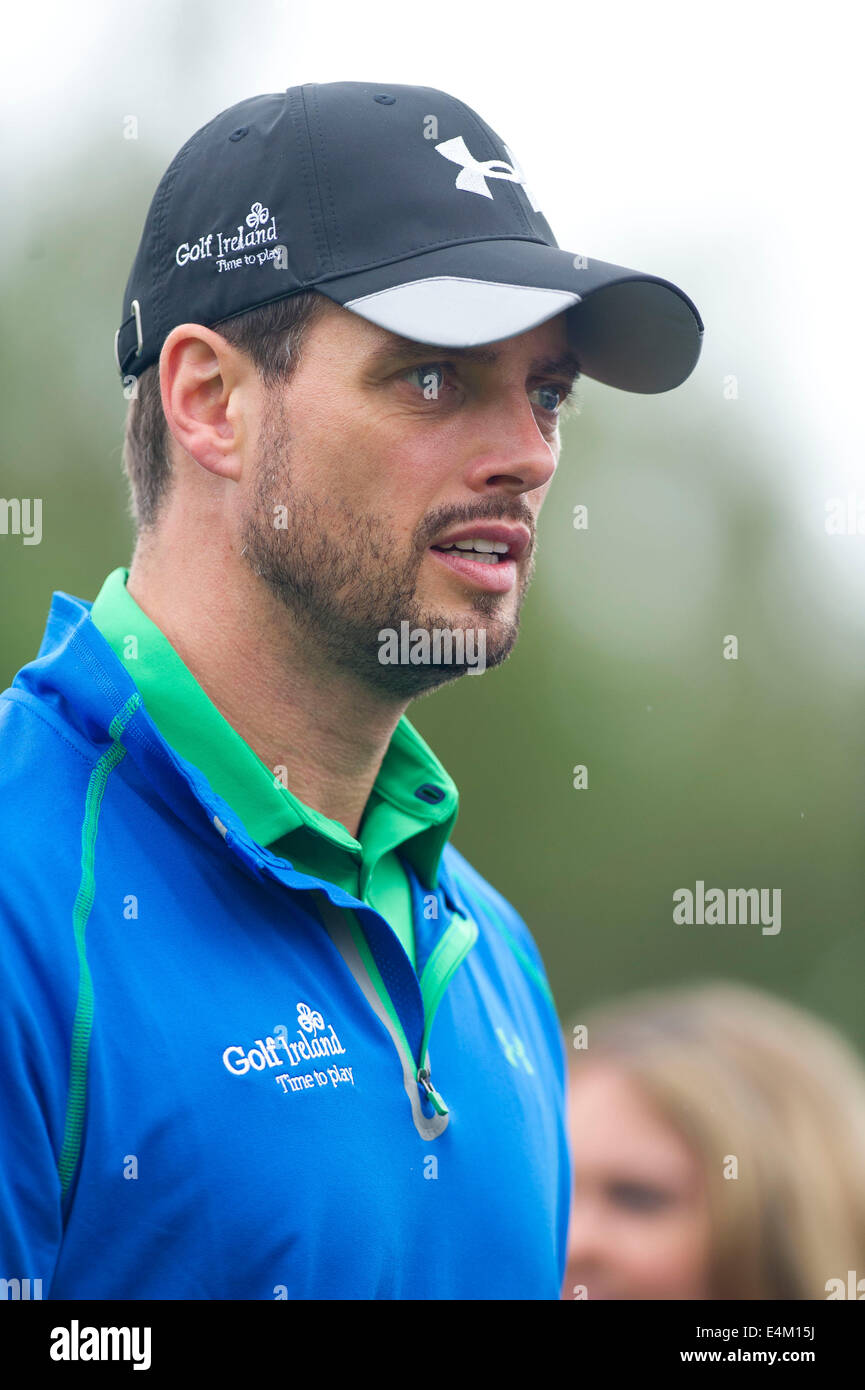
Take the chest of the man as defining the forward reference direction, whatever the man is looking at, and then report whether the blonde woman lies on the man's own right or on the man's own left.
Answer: on the man's own left

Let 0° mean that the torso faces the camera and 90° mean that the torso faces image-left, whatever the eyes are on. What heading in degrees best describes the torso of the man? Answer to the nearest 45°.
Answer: approximately 315°
